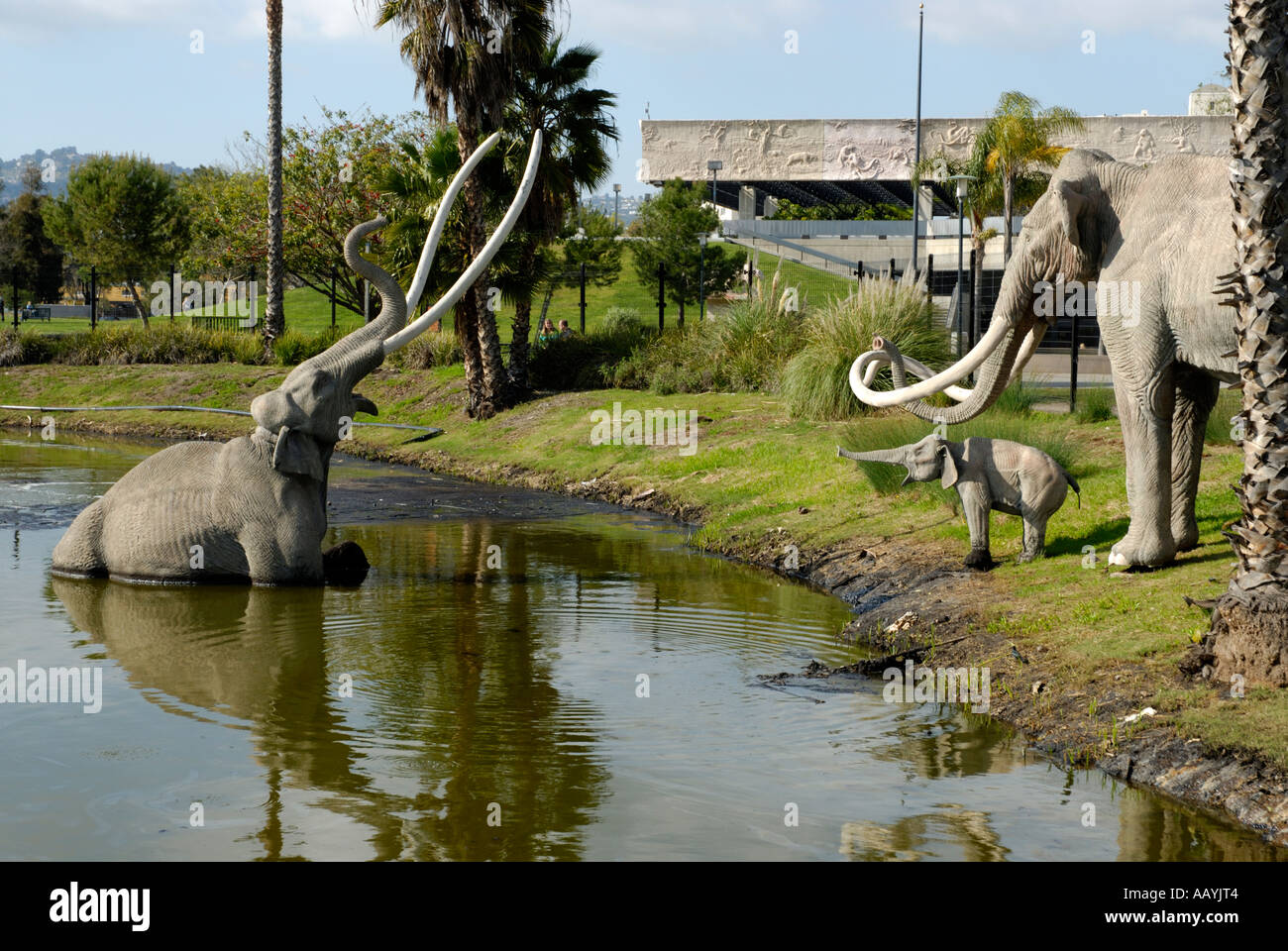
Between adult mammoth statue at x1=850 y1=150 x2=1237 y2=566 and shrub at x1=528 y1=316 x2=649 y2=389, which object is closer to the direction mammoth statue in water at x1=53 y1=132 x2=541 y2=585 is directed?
the adult mammoth statue

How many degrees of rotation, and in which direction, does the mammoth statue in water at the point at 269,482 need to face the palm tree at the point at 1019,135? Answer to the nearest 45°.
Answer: approximately 45° to its left

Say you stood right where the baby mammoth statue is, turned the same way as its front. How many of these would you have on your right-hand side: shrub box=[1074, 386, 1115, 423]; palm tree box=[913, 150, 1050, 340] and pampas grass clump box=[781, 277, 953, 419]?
3

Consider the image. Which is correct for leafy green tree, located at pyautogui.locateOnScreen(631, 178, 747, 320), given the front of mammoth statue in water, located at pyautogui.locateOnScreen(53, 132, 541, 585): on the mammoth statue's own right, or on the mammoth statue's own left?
on the mammoth statue's own left

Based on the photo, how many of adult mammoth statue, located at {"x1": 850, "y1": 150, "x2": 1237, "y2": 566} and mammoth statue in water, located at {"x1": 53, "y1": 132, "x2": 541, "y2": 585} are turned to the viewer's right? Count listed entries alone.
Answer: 1

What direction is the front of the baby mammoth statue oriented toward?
to the viewer's left

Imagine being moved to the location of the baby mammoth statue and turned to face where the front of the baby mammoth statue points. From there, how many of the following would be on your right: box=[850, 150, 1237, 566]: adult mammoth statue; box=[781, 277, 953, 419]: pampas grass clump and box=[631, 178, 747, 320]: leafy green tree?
2

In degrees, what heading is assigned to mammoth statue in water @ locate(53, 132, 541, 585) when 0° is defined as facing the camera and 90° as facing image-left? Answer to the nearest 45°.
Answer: approximately 270°

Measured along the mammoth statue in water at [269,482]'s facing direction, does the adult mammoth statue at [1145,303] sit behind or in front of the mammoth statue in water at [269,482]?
in front

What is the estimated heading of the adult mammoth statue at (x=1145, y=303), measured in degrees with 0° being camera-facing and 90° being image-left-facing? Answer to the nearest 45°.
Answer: approximately 90°

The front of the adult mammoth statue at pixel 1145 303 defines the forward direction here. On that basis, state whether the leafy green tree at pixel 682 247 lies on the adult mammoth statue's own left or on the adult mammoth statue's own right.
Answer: on the adult mammoth statue's own right

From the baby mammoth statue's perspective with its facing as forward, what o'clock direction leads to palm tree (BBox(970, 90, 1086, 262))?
The palm tree is roughly at 3 o'clock from the baby mammoth statue.

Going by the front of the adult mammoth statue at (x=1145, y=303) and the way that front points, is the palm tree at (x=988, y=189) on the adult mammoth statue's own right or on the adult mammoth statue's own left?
on the adult mammoth statue's own right
